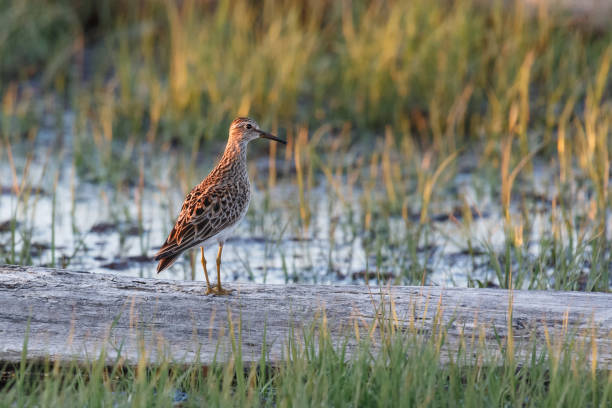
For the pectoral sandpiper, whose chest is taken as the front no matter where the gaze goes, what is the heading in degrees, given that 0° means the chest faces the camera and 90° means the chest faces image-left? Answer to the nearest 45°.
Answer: approximately 270°
